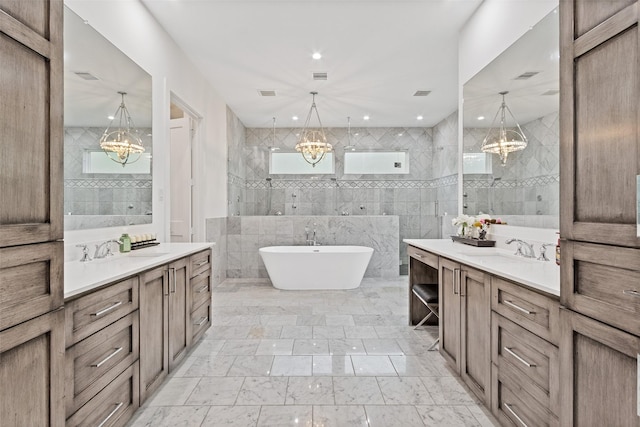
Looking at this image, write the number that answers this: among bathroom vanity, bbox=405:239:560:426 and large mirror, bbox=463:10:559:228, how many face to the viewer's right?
0

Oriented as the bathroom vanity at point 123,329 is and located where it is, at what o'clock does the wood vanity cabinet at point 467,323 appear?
The wood vanity cabinet is roughly at 11 o'clock from the bathroom vanity.

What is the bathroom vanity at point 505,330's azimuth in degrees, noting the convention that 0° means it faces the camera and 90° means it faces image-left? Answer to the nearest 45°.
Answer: approximately 45°

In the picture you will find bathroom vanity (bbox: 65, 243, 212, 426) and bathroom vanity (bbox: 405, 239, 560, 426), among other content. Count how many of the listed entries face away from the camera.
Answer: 0

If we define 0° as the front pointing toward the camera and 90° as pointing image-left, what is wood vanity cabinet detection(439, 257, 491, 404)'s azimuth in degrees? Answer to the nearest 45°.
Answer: approximately 45°

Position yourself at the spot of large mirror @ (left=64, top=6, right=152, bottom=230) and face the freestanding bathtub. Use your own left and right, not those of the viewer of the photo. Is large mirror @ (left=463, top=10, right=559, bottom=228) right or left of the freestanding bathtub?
right

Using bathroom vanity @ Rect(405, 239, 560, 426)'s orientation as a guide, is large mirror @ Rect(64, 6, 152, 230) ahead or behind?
ahead

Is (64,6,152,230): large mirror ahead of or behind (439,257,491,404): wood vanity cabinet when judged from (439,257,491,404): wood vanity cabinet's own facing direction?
ahead

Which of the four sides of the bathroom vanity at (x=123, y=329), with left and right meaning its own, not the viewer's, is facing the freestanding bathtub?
left

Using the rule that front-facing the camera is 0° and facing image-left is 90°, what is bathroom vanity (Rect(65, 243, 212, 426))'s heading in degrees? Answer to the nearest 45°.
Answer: approximately 315°

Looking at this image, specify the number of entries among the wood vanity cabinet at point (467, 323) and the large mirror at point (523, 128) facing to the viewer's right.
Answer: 0

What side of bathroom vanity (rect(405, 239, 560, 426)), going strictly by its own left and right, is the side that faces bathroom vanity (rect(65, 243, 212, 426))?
front

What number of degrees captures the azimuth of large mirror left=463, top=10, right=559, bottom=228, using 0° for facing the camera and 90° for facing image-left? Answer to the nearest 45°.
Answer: approximately 45°
